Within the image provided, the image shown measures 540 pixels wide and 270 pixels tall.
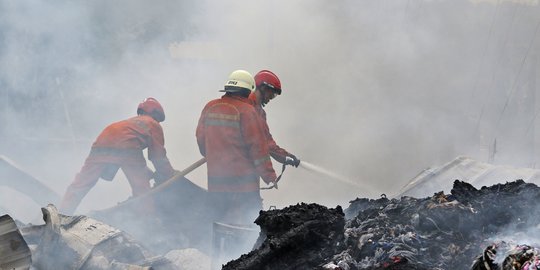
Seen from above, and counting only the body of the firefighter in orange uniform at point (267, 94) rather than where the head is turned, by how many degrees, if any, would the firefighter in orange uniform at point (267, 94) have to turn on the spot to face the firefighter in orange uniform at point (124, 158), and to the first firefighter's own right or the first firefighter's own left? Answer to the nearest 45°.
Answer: approximately 180°

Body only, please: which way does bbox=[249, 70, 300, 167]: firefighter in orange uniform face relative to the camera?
to the viewer's right

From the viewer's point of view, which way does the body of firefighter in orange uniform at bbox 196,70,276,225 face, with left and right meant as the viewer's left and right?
facing away from the viewer and to the right of the viewer

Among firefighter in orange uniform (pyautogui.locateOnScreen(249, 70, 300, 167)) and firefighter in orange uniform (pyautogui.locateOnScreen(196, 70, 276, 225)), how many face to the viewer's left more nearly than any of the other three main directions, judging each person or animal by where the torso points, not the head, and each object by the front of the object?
0

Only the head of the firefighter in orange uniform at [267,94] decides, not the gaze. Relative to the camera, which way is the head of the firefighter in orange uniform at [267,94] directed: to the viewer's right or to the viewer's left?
to the viewer's right

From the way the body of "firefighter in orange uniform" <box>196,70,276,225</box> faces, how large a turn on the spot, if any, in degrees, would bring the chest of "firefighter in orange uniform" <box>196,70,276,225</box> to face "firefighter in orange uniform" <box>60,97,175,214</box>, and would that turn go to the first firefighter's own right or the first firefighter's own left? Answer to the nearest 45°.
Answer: approximately 135° to the first firefighter's own left

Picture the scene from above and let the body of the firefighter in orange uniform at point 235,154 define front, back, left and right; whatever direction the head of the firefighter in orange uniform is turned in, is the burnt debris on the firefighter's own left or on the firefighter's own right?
on the firefighter's own right
